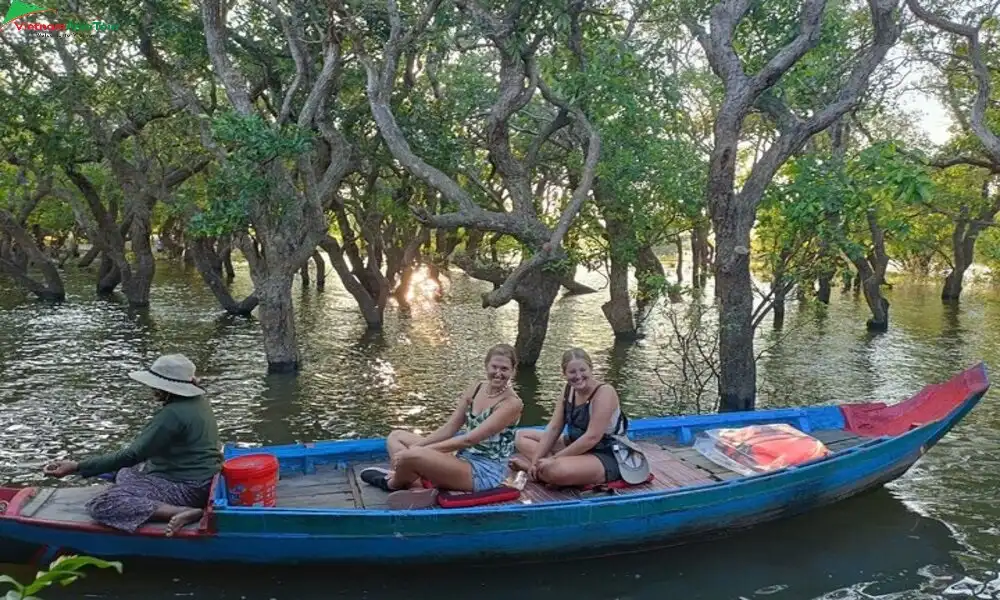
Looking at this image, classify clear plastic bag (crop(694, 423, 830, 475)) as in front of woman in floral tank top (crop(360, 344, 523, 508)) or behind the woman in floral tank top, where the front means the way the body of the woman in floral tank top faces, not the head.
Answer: behind

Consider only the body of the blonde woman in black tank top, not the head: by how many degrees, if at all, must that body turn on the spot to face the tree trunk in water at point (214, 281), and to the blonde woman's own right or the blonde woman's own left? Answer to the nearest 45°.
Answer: approximately 90° to the blonde woman's own right

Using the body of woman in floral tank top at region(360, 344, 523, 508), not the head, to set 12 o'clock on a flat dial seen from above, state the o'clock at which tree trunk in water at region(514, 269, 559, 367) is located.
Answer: The tree trunk in water is roughly at 5 o'clock from the woman in floral tank top.

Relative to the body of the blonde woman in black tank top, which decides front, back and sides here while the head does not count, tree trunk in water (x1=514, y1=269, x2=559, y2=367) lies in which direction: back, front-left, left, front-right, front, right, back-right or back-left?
back-right

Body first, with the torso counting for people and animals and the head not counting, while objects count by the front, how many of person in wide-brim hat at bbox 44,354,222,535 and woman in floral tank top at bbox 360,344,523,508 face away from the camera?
0

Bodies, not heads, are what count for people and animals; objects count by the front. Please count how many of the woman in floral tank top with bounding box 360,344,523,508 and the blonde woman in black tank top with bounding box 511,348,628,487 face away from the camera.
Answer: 0

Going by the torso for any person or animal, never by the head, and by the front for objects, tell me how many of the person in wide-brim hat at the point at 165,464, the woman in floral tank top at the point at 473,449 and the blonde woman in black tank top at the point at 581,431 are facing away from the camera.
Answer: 0

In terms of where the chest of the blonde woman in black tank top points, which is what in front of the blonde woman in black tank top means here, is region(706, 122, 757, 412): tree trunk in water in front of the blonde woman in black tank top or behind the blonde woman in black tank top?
behind

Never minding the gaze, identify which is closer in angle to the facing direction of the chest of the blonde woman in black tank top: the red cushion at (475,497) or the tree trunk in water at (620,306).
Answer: the red cushion

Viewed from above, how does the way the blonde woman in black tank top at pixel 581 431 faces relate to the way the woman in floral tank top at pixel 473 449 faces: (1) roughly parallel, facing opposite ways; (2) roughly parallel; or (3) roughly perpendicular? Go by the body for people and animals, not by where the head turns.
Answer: roughly parallel

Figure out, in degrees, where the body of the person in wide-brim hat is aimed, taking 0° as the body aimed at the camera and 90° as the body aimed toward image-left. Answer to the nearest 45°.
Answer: approximately 90°

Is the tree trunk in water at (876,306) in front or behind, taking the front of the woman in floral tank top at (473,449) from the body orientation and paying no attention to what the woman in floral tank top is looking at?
behind

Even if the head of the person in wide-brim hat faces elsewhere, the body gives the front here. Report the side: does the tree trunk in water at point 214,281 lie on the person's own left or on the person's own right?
on the person's own right

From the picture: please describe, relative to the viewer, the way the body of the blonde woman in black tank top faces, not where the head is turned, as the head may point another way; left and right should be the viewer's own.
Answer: facing the viewer and to the left of the viewer

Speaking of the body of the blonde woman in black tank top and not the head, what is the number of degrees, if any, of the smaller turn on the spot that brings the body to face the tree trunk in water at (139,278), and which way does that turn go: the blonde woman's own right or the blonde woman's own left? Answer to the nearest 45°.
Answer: approximately 90° to the blonde woman's own right

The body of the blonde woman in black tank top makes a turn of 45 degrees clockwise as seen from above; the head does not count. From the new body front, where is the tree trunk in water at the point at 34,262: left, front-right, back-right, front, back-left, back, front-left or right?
front-right

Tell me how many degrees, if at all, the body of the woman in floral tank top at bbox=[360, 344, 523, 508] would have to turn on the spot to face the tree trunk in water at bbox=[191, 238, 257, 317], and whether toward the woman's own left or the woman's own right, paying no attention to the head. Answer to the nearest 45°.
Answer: approximately 90° to the woman's own right
